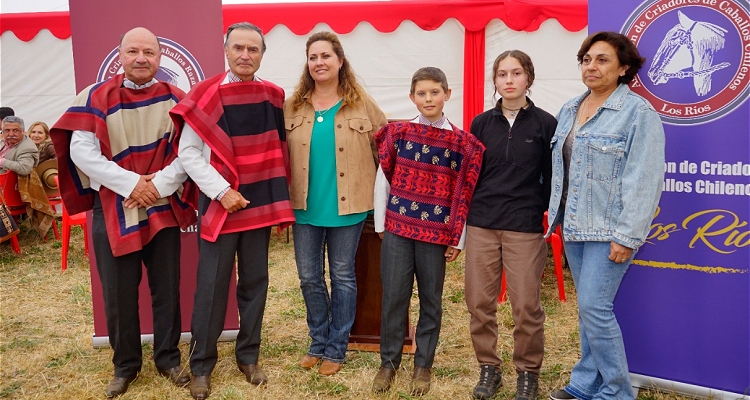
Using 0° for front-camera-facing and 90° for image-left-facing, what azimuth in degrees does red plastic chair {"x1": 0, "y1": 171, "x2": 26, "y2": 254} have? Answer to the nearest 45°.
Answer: approximately 315°

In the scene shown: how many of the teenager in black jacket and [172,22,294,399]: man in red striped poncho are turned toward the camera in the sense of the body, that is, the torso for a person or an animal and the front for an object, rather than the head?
2

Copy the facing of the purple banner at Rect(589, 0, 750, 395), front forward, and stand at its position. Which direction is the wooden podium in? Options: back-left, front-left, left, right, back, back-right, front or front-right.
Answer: right

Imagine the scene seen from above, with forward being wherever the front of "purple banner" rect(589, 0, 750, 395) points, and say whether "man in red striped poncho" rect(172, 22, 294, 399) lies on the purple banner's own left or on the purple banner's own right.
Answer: on the purple banner's own right

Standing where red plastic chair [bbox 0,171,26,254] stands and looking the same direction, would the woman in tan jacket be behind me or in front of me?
in front

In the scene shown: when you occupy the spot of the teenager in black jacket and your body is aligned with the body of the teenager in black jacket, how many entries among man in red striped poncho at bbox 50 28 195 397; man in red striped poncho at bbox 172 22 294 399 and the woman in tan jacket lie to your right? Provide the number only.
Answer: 3

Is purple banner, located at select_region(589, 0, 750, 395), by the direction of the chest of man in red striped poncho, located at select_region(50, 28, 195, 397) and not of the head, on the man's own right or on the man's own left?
on the man's own left
